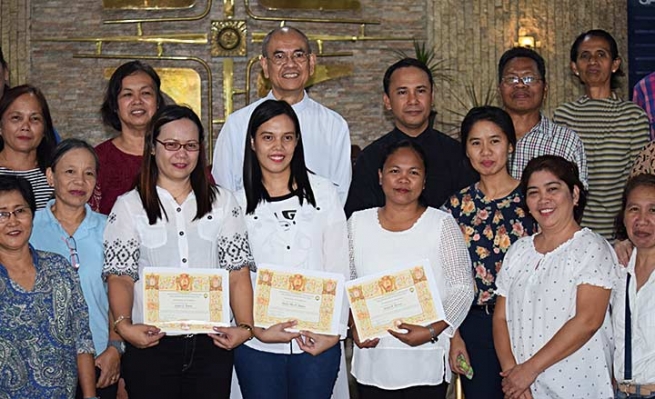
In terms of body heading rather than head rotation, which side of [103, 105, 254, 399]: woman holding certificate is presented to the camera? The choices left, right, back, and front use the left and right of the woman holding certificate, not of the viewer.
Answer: front

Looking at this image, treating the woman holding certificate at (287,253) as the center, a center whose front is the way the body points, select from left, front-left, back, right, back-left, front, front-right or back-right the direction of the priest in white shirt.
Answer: back

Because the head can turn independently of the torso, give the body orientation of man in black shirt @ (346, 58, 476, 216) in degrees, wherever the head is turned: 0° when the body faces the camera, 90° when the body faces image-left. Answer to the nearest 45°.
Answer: approximately 0°

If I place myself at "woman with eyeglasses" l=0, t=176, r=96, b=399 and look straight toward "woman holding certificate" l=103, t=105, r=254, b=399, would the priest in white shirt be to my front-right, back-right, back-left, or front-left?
front-left

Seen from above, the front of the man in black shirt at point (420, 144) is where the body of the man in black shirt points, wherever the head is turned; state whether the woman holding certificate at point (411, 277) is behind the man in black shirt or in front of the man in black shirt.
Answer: in front

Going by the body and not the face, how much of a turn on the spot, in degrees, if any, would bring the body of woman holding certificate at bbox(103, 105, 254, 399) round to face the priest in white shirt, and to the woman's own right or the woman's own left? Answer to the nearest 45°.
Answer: approximately 135° to the woman's own left

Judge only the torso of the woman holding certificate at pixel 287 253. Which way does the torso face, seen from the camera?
toward the camera

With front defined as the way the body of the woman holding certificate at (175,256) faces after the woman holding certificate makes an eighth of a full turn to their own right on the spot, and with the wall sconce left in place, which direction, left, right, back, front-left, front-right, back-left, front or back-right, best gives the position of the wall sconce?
back

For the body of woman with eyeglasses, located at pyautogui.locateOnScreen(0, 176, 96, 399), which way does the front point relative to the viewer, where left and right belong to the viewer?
facing the viewer

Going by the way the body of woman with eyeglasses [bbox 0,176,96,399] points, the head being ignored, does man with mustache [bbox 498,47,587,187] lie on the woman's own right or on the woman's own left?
on the woman's own left
